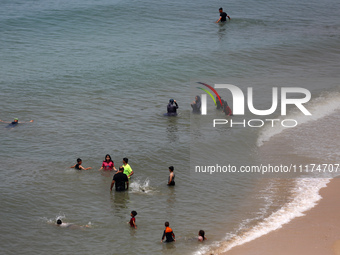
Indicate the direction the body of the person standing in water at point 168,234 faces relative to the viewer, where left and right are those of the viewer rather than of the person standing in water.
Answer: facing away from the viewer and to the left of the viewer

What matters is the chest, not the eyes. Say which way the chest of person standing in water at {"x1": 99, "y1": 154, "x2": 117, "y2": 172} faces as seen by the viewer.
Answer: toward the camera

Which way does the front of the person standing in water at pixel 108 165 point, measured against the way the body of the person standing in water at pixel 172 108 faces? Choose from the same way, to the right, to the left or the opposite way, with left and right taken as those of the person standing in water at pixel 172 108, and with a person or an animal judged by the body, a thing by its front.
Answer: the opposite way

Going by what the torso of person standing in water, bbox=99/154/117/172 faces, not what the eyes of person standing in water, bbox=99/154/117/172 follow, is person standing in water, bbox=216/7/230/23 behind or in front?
behind

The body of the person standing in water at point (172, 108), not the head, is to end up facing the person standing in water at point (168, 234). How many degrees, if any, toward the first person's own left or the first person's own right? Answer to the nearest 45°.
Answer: approximately 180°

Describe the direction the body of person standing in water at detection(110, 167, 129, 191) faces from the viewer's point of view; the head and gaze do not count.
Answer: away from the camera

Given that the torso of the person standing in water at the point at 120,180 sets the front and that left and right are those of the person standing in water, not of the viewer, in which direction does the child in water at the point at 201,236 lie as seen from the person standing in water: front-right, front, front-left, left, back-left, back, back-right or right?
back-right

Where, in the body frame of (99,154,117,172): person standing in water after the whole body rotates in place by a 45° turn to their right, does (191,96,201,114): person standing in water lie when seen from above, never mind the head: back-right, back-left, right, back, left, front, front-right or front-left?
back

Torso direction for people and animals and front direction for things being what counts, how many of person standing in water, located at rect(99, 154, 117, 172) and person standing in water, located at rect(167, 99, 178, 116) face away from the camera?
1

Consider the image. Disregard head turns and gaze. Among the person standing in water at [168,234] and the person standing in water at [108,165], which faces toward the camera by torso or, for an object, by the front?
the person standing in water at [108,165]

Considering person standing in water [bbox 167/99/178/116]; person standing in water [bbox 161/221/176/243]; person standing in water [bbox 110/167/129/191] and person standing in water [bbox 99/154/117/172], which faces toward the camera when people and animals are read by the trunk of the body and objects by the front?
person standing in water [bbox 99/154/117/172]

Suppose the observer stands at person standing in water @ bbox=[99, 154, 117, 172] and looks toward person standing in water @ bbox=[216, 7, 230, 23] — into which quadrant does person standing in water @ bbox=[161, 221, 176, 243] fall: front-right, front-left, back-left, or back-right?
back-right

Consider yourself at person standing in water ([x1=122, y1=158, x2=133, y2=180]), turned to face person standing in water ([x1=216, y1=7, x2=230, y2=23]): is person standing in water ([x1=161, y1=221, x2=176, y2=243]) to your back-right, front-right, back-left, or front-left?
back-right

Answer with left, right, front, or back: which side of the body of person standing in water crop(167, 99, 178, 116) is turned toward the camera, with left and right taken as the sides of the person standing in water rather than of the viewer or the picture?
back
